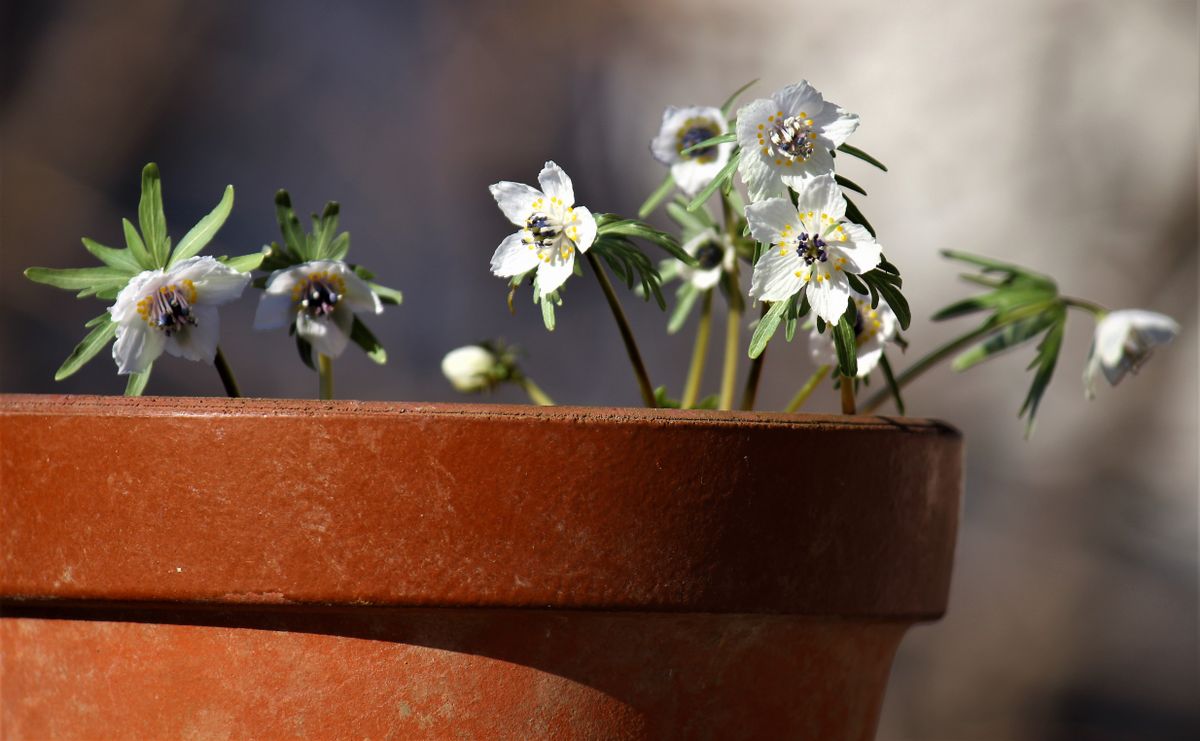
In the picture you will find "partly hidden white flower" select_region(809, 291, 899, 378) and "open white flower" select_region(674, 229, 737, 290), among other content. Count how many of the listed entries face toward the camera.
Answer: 2

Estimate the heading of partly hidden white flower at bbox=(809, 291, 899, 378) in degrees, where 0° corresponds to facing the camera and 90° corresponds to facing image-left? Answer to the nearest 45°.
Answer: approximately 0°
